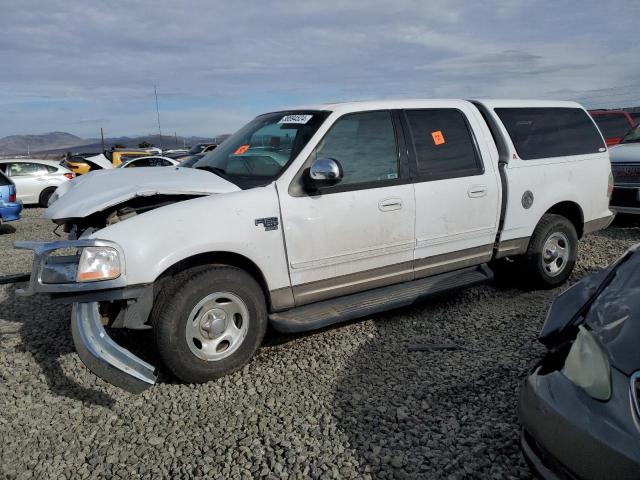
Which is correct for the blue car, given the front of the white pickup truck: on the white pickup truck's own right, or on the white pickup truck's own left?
on the white pickup truck's own right

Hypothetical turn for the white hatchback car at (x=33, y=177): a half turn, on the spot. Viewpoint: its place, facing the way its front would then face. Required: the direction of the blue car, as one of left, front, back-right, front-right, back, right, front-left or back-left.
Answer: right

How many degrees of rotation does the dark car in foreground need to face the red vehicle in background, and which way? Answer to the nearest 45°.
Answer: approximately 135° to its right

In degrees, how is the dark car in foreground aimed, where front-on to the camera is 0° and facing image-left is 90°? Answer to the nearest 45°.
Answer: approximately 45°

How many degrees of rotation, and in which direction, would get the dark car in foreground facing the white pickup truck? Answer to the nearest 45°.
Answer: approximately 90° to its right

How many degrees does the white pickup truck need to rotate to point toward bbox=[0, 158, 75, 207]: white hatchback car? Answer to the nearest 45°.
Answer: approximately 90° to its right

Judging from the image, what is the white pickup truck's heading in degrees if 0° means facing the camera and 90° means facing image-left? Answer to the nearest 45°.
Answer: approximately 45°

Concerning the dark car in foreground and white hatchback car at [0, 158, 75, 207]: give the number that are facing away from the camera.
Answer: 0

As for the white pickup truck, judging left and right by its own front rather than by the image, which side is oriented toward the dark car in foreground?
left

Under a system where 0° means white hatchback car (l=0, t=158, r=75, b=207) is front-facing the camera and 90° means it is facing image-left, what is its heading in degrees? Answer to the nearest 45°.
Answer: approximately 90°

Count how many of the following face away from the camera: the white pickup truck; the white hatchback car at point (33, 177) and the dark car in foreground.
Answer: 0

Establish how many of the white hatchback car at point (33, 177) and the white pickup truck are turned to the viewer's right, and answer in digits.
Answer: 0
